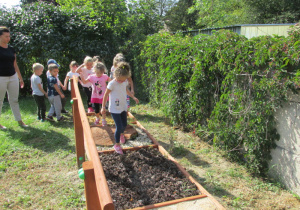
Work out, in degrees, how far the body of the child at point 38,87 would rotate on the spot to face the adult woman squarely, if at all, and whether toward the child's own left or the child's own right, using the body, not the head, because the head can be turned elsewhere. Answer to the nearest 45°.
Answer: approximately 135° to the child's own right

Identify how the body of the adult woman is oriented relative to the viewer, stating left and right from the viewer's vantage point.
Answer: facing the viewer and to the right of the viewer

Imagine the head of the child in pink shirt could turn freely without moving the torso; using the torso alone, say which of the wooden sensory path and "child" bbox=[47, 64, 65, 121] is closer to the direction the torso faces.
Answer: the wooden sensory path

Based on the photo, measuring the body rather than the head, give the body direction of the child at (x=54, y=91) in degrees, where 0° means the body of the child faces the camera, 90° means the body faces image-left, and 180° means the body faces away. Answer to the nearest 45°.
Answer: approximately 315°

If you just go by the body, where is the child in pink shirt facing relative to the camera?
toward the camera

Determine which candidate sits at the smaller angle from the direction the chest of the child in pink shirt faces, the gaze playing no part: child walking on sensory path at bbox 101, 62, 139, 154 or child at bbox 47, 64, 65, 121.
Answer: the child walking on sensory path

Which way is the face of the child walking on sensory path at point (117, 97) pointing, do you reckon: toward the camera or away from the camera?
toward the camera

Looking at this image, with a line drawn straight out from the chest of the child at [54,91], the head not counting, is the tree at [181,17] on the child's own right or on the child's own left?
on the child's own left
